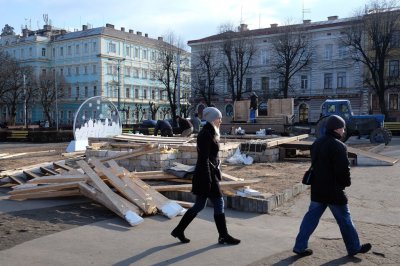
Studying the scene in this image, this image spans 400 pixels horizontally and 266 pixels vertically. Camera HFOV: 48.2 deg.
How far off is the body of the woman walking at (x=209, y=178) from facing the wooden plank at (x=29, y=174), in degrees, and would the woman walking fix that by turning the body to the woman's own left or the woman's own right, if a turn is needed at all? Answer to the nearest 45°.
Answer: approximately 135° to the woman's own left

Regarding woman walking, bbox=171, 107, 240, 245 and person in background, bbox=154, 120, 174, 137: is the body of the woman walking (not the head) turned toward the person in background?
no

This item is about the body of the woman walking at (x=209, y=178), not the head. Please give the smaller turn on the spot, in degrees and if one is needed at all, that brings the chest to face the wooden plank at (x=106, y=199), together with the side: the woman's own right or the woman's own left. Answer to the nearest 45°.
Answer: approximately 135° to the woman's own left

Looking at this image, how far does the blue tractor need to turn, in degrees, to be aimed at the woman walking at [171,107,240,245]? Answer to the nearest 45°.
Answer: approximately 90° to its right

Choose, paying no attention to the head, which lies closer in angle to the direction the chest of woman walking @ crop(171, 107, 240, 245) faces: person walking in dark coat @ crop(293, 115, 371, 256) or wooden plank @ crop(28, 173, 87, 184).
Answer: the person walking in dark coat

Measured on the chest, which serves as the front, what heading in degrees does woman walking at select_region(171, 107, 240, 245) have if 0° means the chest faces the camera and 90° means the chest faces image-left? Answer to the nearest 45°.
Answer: approximately 270°

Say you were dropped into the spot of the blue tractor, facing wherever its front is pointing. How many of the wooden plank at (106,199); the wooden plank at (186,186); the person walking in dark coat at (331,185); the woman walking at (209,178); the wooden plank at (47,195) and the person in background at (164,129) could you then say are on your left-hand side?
0
